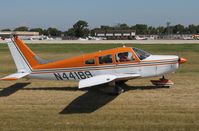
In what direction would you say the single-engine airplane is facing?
to the viewer's right
